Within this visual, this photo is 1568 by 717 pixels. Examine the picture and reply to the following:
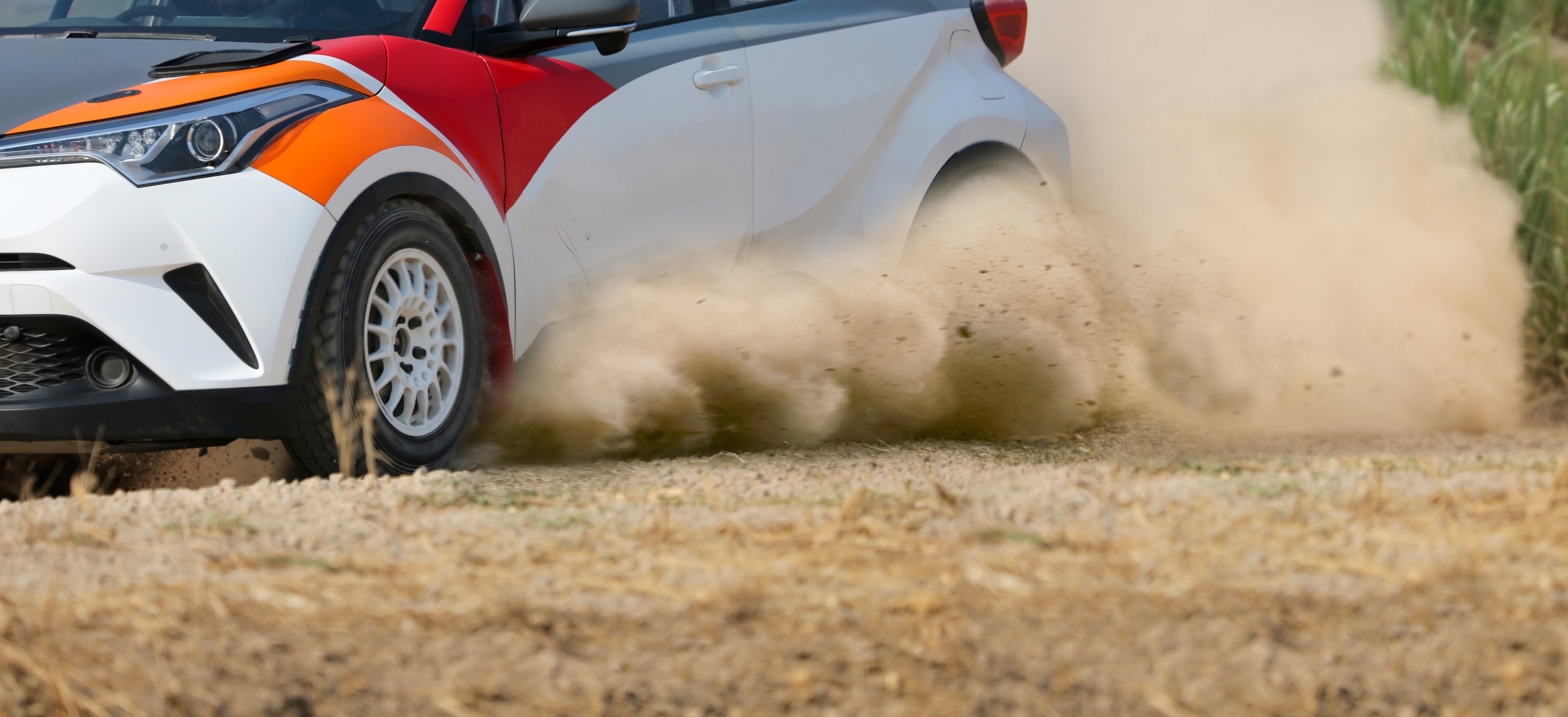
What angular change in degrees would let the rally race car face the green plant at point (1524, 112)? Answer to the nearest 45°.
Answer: approximately 135° to its left

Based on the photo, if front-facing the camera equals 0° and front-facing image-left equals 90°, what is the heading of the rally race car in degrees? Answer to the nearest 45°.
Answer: approximately 45°
